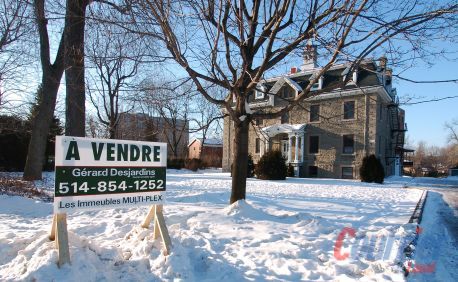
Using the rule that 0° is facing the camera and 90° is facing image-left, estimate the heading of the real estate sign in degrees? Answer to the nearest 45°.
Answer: approximately 315°

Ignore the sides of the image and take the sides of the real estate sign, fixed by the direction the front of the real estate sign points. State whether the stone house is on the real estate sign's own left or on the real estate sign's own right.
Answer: on the real estate sign's own left

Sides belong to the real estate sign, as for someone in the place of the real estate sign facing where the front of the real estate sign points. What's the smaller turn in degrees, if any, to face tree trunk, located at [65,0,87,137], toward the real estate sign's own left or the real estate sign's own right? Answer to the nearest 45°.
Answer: approximately 135° to the real estate sign's own left

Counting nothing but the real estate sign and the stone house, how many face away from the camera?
0

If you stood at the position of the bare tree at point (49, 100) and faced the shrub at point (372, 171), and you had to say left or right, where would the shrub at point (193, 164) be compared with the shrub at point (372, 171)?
left

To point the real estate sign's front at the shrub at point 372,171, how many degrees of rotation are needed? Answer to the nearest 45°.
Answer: approximately 90° to its left

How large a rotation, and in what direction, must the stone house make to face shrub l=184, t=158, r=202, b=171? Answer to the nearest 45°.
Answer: approximately 90° to its right

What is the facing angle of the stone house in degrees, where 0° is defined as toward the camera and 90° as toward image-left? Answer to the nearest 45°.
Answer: approximately 45°

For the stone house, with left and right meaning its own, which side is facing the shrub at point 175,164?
right

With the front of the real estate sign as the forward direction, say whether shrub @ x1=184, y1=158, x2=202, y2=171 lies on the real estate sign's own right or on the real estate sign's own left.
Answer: on the real estate sign's own left

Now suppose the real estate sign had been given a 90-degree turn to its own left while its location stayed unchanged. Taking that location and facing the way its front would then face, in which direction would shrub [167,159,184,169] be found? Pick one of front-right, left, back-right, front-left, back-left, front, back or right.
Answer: front-left

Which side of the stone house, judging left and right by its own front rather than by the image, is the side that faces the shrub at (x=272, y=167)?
front

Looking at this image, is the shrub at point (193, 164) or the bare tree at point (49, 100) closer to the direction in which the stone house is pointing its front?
the bare tree

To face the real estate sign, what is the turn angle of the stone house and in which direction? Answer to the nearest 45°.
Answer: approximately 45° to its left
